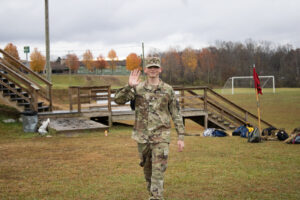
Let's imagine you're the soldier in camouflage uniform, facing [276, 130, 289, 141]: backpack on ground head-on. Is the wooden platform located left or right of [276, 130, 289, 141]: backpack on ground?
left

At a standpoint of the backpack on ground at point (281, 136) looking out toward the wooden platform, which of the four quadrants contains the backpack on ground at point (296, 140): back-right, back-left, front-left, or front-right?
back-left

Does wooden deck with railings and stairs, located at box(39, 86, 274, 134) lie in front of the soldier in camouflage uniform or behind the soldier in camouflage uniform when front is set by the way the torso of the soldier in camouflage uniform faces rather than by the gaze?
behind

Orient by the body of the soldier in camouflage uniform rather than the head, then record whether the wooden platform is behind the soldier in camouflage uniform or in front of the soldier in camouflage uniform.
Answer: behind

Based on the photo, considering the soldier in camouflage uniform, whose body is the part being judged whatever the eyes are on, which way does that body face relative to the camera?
toward the camera

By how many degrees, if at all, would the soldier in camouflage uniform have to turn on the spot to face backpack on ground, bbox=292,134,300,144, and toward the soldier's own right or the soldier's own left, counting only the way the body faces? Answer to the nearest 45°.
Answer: approximately 135° to the soldier's own left

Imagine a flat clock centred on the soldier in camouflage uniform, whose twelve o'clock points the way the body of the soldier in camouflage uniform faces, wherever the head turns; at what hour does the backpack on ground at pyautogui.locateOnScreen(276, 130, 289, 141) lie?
The backpack on ground is roughly at 7 o'clock from the soldier in camouflage uniform.

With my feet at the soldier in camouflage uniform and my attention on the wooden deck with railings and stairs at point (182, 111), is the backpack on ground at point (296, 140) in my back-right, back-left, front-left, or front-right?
front-right

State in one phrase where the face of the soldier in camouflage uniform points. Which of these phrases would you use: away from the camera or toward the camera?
toward the camera
